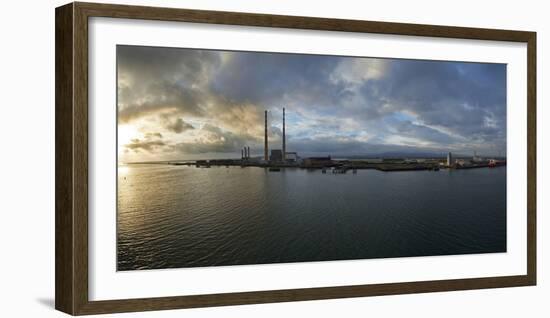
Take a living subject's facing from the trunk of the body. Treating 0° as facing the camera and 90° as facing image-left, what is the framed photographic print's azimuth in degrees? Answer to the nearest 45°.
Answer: approximately 315°
